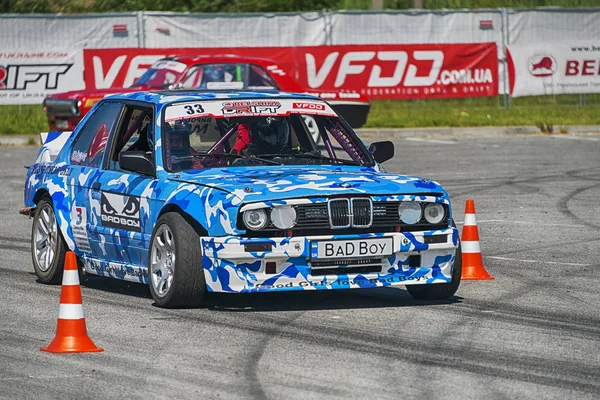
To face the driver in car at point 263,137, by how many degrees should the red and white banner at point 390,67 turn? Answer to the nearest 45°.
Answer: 0° — it already faces them

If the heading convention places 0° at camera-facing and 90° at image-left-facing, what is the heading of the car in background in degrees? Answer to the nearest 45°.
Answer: approximately 45°

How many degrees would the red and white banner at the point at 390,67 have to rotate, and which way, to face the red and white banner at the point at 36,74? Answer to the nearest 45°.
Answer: approximately 90° to its right

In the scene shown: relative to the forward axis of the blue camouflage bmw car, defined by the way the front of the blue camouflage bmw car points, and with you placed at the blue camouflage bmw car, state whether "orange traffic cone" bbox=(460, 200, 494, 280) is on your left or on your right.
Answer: on your left

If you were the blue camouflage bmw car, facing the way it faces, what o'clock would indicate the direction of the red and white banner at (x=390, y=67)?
The red and white banner is roughly at 8 o'clock from the blue camouflage bmw car.

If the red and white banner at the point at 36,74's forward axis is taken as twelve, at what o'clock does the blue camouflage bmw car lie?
The blue camouflage bmw car is roughly at 12 o'clock from the red and white banner.

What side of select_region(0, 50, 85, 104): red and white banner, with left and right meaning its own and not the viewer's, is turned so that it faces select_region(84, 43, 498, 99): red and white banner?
left

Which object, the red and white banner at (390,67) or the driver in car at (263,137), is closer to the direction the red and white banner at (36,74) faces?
the driver in car

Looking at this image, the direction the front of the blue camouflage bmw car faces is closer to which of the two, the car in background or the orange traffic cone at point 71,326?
the orange traffic cone

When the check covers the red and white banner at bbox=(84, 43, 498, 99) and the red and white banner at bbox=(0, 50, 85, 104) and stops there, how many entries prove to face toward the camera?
2

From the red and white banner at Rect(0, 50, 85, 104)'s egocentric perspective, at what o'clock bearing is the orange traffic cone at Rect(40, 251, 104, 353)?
The orange traffic cone is roughly at 12 o'clock from the red and white banner.

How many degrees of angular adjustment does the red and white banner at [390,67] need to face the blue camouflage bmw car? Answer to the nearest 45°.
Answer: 0° — it already faces it

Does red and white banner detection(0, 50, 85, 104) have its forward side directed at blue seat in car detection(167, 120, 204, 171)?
yes

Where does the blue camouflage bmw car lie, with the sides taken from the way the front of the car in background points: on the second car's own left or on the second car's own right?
on the second car's own left

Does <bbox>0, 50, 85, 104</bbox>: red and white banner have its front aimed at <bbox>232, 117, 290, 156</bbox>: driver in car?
yes
